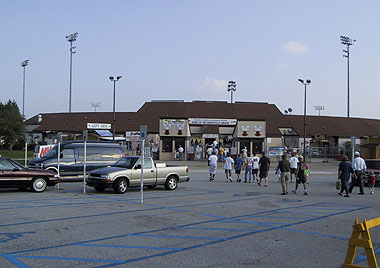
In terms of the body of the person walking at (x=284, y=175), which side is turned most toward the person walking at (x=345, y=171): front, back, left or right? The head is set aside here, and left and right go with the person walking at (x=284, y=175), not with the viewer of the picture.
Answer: right

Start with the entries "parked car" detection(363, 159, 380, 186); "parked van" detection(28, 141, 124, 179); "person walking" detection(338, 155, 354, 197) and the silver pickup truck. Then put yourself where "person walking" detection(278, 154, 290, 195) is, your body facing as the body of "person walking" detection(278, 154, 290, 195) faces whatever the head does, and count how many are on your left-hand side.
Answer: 2

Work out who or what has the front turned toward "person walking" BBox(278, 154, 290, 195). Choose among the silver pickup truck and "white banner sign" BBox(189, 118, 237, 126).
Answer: the white banner sign

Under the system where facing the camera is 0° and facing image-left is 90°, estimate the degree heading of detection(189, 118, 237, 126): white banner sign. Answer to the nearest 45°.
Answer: approximately 0°

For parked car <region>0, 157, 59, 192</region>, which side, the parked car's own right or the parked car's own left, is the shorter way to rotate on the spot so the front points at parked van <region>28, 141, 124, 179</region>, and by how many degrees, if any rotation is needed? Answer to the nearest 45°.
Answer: approximately 45° to the parked car's own left

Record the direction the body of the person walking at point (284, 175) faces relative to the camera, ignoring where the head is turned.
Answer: away from the camera

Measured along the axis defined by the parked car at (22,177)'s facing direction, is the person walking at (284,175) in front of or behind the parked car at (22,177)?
in front

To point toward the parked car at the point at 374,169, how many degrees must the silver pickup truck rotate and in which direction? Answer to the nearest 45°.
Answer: approximately 135° to its left

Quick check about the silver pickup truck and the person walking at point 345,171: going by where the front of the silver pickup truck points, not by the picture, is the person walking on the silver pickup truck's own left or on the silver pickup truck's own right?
on the silver pickup truck's own left

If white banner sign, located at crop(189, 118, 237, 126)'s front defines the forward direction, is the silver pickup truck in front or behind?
in front

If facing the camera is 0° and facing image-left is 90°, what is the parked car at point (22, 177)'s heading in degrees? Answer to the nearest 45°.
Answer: approximately 270°

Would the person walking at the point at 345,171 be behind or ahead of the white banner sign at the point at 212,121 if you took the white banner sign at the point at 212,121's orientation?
ahead
